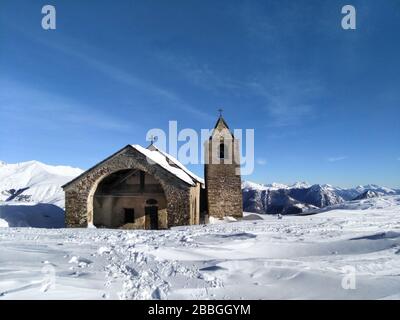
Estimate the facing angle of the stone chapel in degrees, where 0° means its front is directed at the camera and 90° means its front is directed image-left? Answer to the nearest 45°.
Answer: approximately 0°
